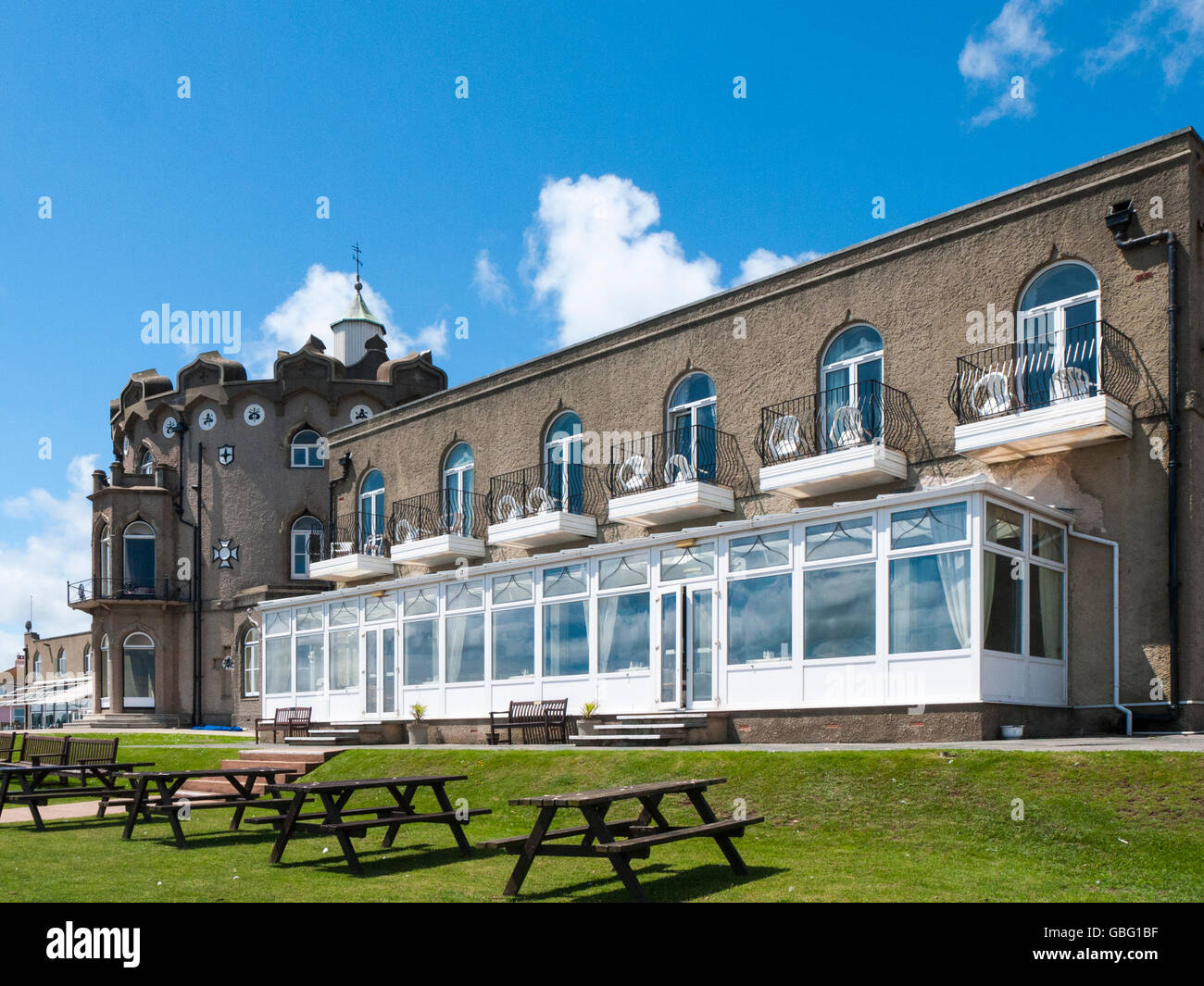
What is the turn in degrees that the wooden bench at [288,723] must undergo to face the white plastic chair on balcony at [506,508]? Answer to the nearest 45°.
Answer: approximately 135° to its left

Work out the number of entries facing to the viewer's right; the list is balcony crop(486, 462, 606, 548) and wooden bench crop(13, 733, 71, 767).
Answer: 0

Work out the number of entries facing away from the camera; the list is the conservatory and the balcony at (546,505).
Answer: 0

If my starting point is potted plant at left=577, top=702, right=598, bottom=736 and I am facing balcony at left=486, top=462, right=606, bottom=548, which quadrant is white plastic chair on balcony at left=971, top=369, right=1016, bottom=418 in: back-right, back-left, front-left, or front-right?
back-right

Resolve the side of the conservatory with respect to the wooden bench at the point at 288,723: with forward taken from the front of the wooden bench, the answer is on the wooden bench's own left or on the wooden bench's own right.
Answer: on the wooden bench's own left

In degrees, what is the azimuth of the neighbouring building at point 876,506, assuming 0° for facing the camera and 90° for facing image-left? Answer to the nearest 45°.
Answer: approximately 45°

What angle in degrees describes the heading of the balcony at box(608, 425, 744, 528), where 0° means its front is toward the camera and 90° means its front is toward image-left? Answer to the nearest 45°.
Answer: approximately 45°
